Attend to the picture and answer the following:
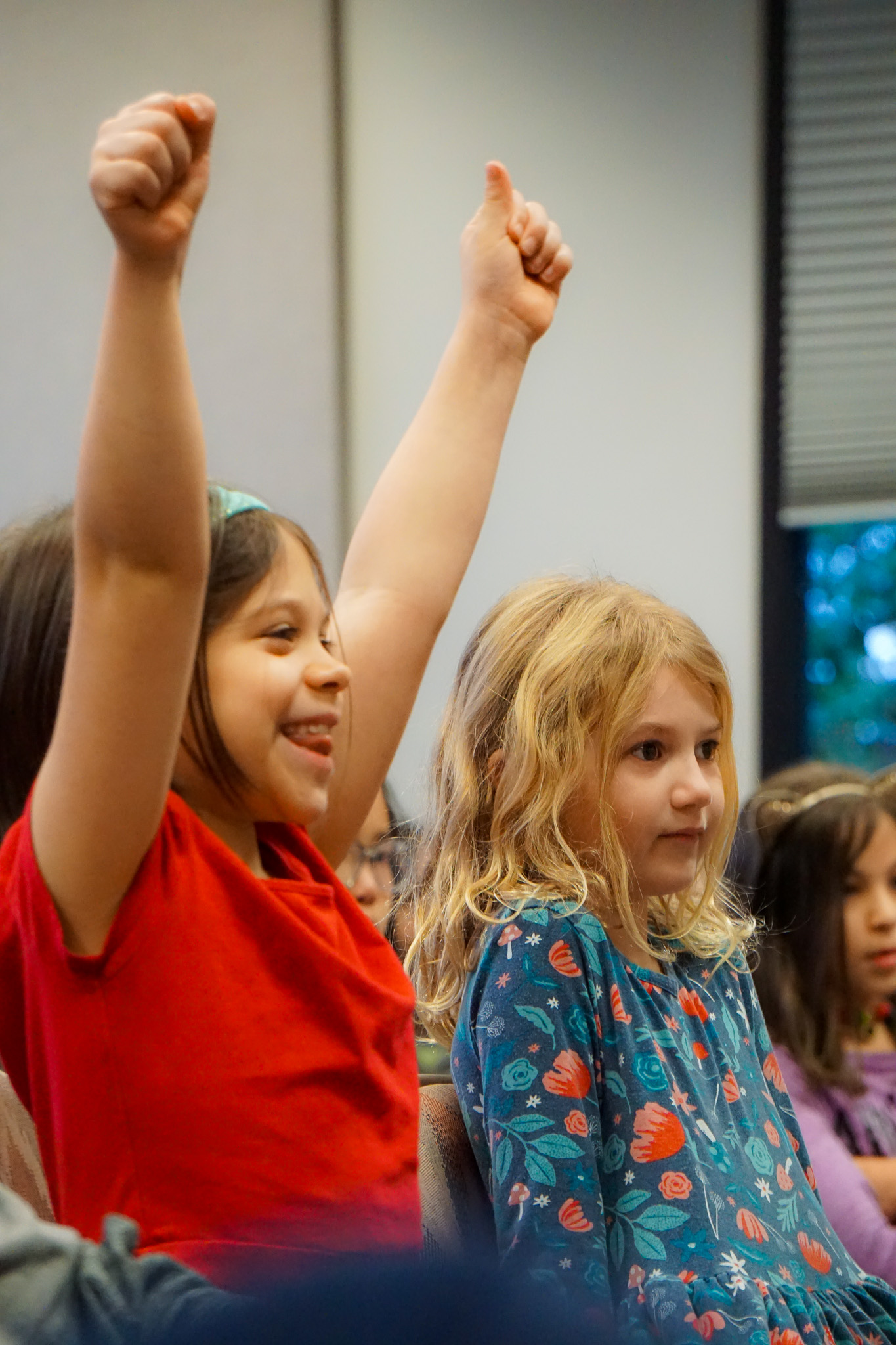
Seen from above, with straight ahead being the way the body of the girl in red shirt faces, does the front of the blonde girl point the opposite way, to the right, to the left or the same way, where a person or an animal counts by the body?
the same way

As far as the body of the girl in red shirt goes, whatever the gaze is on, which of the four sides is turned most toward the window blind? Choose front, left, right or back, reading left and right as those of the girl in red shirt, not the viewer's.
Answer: left

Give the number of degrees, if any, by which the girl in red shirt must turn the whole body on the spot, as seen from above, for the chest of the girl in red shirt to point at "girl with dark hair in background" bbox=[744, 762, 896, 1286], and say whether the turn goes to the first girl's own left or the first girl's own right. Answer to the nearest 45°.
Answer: approximately 90° to the first girl's own left

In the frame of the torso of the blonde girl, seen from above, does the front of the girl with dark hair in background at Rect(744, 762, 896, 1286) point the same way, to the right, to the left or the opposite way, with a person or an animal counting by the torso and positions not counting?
the same way

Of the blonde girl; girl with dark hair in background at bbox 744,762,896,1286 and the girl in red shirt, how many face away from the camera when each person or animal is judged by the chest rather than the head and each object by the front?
0

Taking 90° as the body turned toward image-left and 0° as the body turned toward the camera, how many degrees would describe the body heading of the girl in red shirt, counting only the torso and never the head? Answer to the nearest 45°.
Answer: approximately 315°

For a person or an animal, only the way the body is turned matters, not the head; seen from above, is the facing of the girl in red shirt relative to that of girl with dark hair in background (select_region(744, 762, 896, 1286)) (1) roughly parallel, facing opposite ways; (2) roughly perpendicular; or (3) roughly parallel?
roughly parallel

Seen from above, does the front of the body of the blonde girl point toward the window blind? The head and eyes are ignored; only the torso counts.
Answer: no

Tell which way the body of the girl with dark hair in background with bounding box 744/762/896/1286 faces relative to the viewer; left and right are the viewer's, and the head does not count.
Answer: facing the viewer and to the right of the viewer

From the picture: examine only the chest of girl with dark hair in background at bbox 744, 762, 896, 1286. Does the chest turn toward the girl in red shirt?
no
